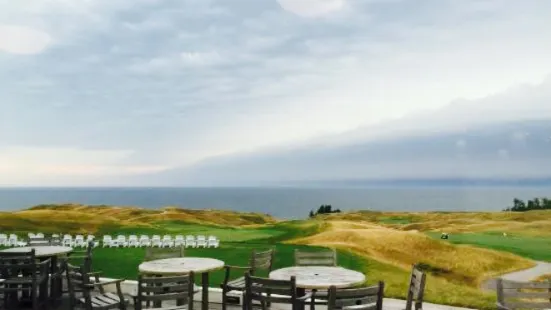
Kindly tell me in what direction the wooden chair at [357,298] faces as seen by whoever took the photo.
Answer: facing away from the viewer

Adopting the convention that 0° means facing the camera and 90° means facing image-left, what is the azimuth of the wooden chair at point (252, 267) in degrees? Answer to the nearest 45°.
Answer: approximately 45°

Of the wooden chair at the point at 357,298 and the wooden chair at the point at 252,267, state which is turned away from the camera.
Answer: the wooden chair at the point at 357,298

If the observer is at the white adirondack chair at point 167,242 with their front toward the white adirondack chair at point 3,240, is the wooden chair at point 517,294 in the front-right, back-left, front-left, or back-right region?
back-left

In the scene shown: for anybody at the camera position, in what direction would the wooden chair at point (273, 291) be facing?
facing away from the viewer and to the right of the viewer

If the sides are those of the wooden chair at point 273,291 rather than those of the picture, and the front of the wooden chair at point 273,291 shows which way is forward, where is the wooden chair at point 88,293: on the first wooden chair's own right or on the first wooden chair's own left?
on the first wooden chair's own left

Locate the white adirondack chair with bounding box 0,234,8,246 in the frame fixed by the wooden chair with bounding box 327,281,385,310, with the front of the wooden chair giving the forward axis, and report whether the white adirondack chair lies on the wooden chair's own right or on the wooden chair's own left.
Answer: on the wooden chair's own left

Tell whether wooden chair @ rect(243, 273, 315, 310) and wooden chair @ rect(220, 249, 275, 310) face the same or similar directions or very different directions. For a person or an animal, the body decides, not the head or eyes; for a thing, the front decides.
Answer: very different directions

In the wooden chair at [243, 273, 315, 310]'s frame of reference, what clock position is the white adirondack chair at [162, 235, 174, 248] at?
The white adirondack chair is roughly at 10 o'clock from the wooden chair.

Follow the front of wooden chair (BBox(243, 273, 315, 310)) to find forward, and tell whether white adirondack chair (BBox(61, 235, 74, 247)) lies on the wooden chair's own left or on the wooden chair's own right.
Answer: on the wooden chair's own left

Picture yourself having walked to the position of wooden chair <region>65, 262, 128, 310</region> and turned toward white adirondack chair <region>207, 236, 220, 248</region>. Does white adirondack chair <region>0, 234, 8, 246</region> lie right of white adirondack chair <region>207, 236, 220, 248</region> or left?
left

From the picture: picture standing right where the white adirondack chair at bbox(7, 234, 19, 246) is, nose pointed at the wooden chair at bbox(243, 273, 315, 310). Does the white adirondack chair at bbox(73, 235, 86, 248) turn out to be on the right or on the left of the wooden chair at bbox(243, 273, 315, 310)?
left

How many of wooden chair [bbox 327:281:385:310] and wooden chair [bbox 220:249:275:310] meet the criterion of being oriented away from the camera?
1

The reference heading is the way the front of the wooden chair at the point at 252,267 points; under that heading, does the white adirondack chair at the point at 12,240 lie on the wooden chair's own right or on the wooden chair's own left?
on the wooden chair's own right

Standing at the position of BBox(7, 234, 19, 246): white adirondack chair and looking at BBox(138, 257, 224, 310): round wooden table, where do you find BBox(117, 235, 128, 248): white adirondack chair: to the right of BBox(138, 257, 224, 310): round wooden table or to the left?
left
